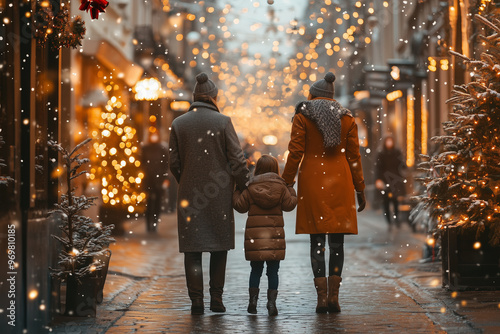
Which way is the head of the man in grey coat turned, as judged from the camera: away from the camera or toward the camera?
away from the camera

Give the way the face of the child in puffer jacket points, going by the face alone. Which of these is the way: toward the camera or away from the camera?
away from the camera

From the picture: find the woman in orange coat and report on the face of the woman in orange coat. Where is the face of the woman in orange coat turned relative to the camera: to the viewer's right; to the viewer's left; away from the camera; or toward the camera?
away from the camera

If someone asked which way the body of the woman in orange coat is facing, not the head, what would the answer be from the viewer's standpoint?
away from the camera

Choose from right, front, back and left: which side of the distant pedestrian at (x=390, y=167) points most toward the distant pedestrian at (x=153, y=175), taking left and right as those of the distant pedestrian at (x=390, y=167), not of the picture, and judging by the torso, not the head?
right

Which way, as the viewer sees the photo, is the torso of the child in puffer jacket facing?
away from the camera

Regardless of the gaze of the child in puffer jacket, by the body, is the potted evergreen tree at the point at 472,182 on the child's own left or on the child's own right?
on the child's own right

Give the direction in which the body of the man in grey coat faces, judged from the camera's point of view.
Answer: away from the camera

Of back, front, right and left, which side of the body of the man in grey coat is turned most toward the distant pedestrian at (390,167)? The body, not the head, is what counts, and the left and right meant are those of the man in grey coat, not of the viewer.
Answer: front

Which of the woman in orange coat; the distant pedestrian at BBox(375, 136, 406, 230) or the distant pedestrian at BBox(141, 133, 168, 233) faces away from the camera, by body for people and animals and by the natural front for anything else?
the woman in orange coat
